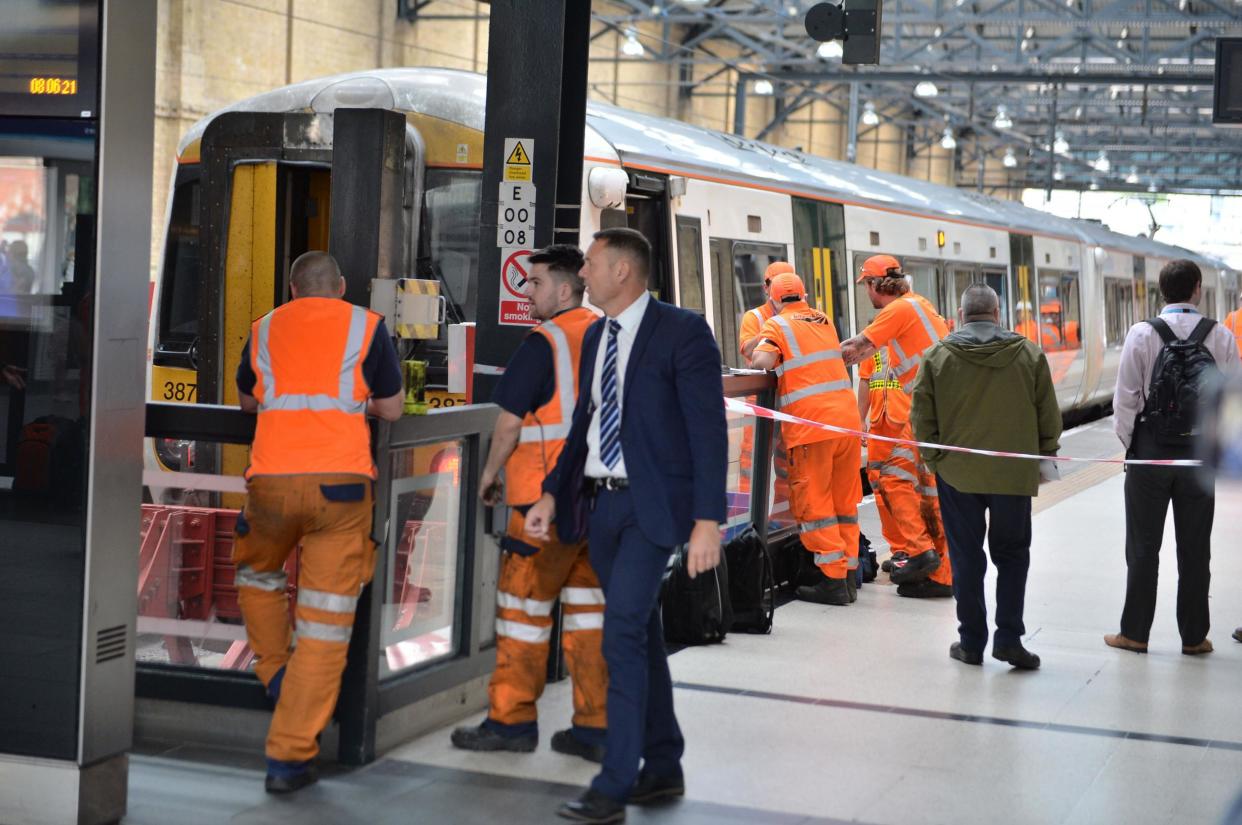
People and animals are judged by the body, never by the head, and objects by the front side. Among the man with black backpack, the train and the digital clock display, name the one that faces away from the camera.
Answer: the man with black backpack

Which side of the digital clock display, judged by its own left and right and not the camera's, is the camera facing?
front

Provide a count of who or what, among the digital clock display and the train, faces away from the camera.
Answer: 0

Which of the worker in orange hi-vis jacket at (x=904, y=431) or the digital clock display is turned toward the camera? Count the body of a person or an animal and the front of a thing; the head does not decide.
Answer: the digital clock display

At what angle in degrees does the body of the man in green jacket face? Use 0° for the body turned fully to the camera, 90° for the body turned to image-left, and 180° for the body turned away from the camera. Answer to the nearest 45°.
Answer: approximately 180°

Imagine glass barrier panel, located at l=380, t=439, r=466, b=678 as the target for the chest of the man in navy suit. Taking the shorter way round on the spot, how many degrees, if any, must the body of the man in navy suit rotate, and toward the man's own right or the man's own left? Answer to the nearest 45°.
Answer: approximately 90° to the man's own right

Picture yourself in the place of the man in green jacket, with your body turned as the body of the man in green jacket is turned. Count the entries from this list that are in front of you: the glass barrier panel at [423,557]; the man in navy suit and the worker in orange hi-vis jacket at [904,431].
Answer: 1

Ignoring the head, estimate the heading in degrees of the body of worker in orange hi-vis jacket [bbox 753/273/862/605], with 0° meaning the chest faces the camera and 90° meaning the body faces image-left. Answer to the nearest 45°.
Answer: approximately 135°

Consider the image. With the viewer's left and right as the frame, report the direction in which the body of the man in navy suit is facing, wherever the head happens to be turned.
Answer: facing the viewer and to the left of the viewer

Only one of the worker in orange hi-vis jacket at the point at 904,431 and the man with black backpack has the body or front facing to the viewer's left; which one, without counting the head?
the worker in orange hi-vis jacket

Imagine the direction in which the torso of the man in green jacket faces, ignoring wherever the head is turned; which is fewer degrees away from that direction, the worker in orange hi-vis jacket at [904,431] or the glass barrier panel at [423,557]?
the worker in orange hi-vis jacket

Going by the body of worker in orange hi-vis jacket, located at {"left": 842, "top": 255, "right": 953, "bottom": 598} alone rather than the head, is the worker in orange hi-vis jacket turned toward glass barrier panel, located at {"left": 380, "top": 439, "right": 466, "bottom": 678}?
no

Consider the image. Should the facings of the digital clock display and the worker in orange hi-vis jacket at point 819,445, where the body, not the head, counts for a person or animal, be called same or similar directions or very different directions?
very different directions

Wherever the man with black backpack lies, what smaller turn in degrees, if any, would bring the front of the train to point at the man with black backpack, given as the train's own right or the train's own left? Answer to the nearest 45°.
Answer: approximately 90° to the train's own left

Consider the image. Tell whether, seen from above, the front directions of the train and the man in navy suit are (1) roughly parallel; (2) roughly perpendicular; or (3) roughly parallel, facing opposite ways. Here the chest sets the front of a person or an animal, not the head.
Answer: roughly parallel

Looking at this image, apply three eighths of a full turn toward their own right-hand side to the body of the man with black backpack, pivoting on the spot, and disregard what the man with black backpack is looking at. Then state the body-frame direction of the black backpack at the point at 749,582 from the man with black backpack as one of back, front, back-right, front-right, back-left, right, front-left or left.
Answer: back-right

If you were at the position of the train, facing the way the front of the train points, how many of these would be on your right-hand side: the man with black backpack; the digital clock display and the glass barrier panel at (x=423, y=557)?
0

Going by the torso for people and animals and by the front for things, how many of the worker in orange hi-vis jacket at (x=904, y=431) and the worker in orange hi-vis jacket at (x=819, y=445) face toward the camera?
0

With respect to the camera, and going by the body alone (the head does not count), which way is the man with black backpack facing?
away from the camera

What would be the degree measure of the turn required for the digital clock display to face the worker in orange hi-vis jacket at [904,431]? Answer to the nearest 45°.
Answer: approximately 135° to its left
